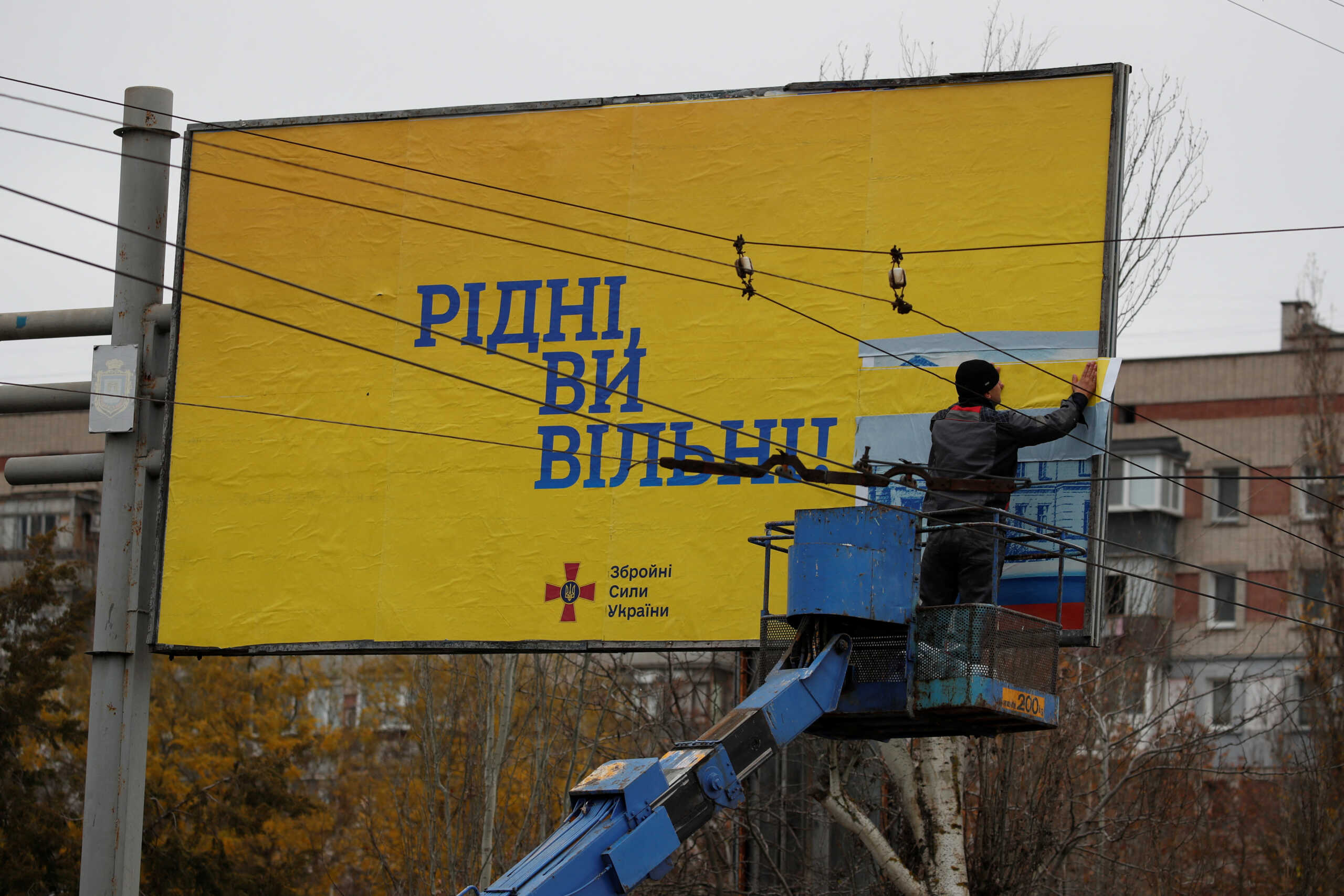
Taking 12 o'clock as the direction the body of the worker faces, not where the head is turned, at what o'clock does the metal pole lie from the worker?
The metal pole is roughly at 8 o'clock from the worker.

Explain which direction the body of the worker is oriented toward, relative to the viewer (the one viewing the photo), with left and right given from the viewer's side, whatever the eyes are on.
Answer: facing away from the viewer and to the right of the viewer

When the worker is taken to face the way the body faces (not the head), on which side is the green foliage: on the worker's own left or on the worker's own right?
on the worker's own left

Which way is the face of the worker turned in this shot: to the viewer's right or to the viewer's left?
to the viewer's right

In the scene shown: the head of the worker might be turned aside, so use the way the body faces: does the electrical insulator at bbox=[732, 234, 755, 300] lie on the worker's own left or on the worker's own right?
on the worker's own left
